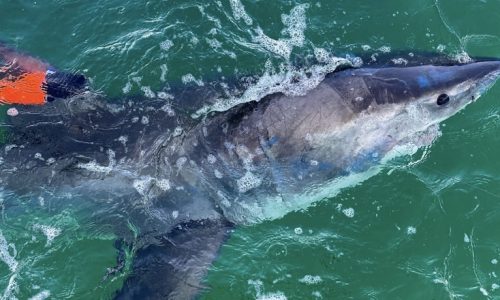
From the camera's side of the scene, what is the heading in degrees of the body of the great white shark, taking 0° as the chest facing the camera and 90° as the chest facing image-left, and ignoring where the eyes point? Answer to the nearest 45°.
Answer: approximately 270°
